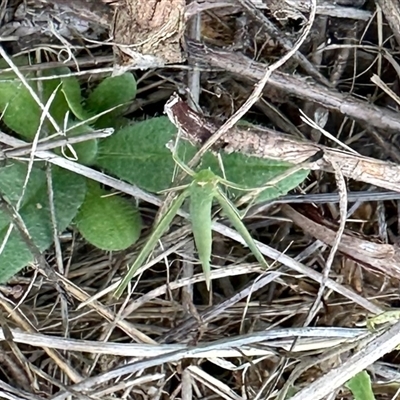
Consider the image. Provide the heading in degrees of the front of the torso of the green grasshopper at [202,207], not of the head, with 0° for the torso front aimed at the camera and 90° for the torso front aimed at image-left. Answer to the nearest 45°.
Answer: approximately 180°
